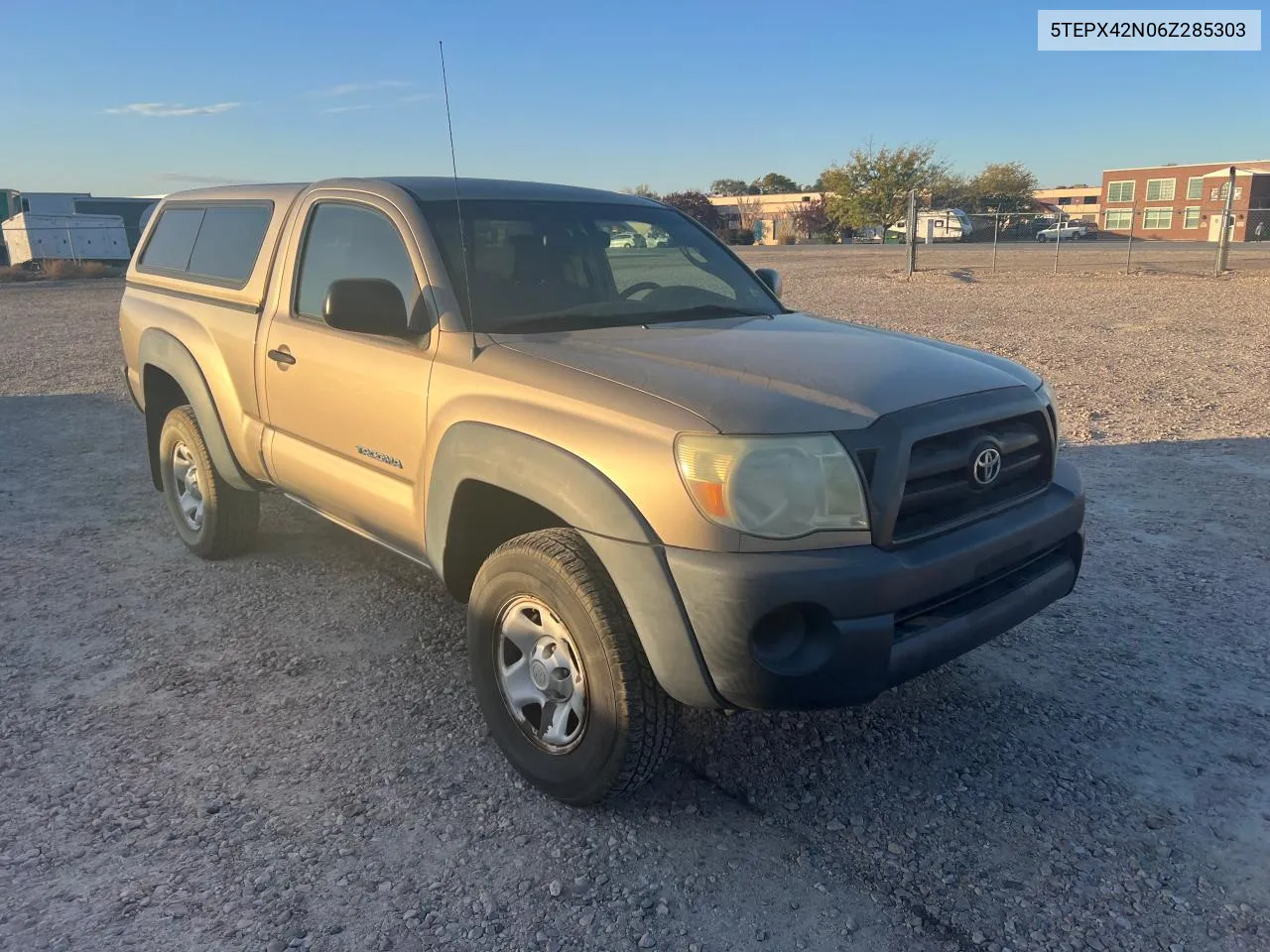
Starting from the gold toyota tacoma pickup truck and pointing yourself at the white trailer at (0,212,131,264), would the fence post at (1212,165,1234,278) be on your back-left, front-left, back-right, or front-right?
front-right

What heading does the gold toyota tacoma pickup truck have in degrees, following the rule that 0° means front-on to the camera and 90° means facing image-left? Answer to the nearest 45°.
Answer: approximately 315°

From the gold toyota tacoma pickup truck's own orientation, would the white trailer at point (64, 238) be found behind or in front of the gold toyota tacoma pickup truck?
behind

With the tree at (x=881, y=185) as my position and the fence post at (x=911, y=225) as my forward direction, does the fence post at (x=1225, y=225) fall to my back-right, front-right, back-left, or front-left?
front-left

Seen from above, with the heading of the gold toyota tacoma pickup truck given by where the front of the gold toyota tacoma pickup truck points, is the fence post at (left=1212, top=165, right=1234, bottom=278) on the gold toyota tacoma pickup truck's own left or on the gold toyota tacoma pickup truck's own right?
on the gold toyota tacoma pickup truck's own left

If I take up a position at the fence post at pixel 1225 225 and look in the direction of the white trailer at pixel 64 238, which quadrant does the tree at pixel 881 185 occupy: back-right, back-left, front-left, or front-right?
front-right

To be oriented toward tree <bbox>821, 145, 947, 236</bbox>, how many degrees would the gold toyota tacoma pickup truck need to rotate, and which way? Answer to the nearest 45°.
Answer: approximately 135° to its left

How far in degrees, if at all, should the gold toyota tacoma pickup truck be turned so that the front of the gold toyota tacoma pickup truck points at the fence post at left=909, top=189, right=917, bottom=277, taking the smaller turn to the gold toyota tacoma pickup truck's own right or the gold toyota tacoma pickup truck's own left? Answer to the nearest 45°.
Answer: approximately 135° to the gold toyota tacoma pickup truck's own left
